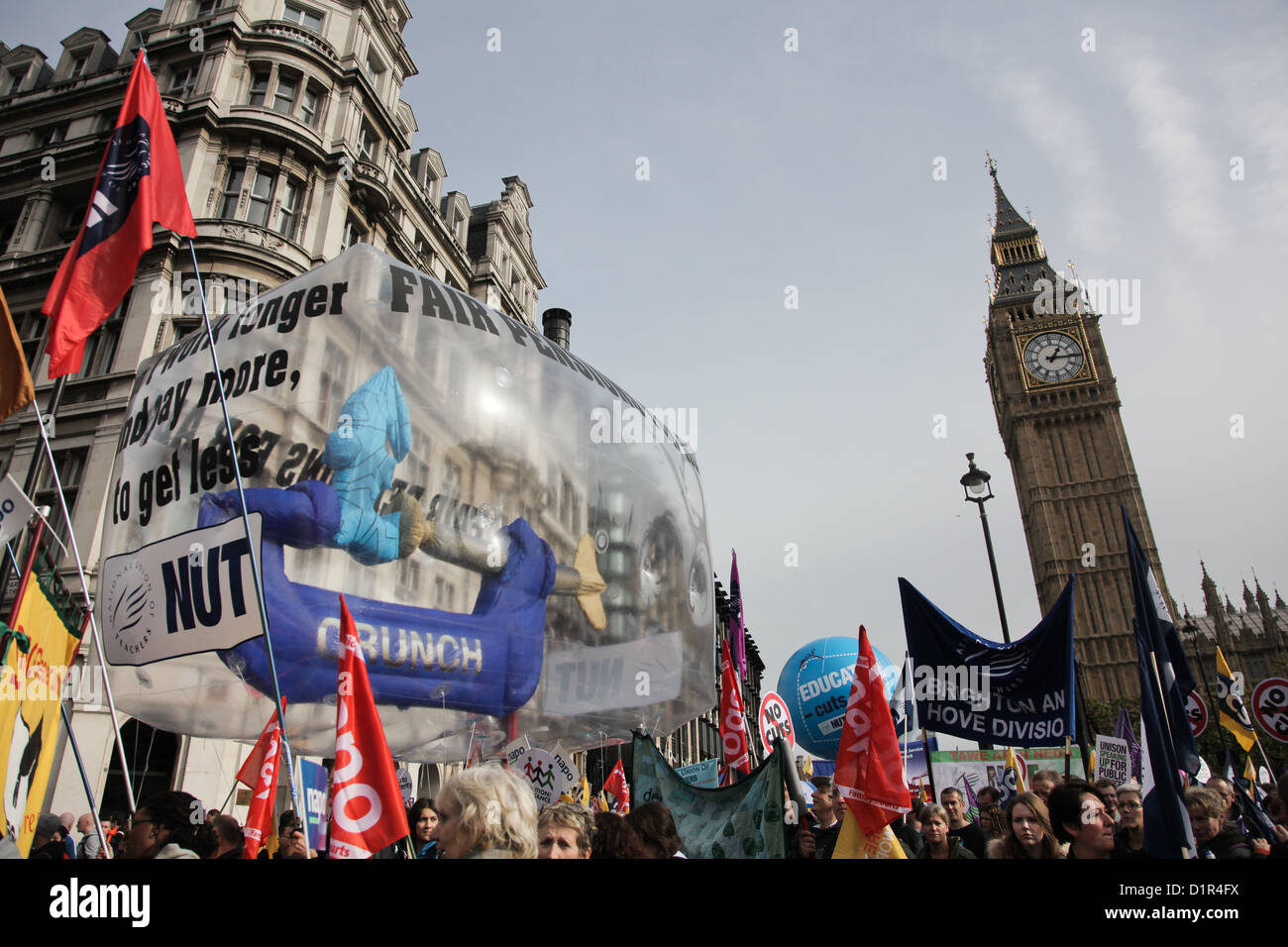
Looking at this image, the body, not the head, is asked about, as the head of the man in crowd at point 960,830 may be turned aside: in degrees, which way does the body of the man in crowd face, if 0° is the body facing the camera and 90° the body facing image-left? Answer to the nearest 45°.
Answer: approximately 45°

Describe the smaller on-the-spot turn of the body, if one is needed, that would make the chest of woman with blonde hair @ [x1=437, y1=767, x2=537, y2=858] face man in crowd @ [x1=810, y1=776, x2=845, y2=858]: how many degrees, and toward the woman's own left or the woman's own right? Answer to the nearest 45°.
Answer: approximately 135° to the woman's own right

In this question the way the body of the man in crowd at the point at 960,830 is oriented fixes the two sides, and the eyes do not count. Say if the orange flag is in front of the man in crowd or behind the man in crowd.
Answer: in front

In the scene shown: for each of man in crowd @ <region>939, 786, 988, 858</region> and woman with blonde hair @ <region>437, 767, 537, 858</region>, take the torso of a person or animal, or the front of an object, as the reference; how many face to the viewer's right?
0

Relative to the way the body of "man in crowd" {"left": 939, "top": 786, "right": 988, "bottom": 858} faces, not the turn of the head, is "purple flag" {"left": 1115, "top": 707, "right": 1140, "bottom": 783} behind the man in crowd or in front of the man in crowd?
behind

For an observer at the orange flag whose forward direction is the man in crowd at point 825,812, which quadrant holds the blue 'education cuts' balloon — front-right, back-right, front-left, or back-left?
front-left
